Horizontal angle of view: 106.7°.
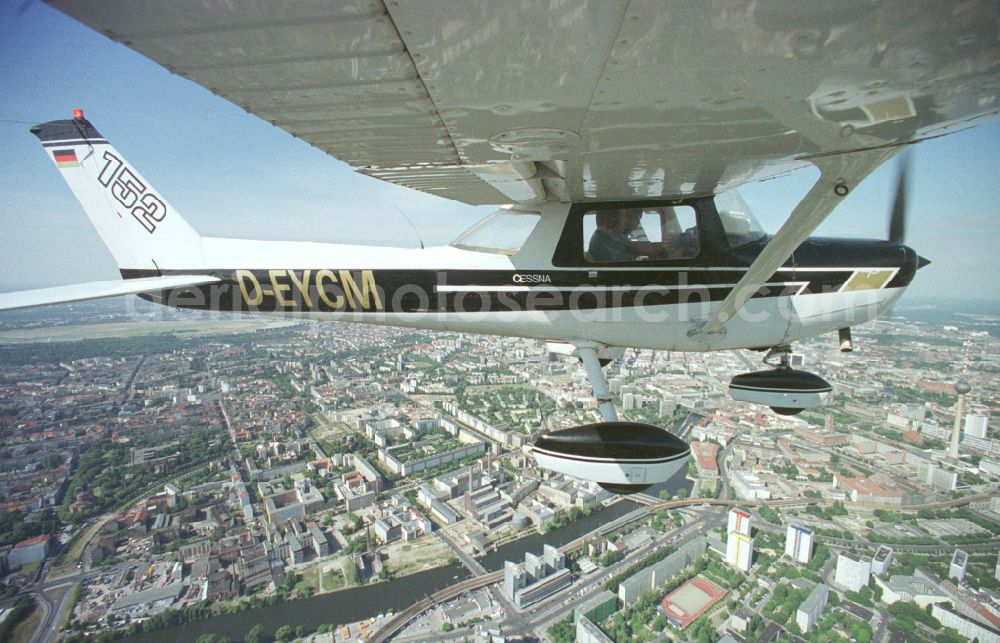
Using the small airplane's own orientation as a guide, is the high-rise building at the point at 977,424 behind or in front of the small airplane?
in front

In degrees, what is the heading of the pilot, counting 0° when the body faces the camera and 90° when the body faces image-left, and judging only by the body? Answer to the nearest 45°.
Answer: approximately 270°

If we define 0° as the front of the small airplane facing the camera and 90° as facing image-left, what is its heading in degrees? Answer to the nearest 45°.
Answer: approximately 270°

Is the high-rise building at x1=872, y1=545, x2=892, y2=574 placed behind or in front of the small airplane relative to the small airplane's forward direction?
in front
